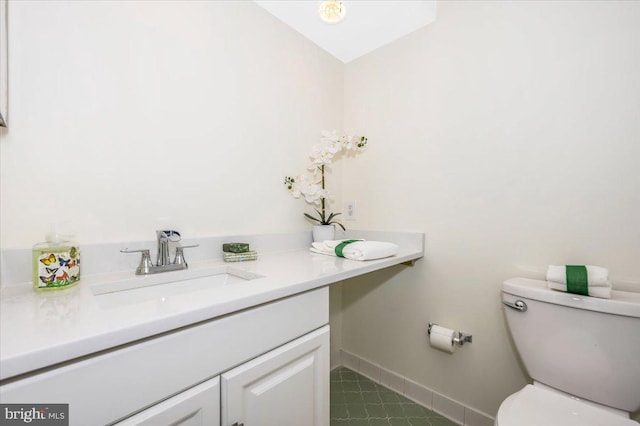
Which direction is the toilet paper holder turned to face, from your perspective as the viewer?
facing the viewer and to the left of the viewer

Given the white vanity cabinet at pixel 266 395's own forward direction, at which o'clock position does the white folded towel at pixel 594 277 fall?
The white folded towel is roughly at 11 o'clock from the white vanity cabinet.

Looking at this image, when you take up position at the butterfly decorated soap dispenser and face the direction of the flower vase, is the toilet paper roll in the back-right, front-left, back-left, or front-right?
front-right

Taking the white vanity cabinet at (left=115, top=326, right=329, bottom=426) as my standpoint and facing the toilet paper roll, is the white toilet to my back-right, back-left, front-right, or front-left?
front-right

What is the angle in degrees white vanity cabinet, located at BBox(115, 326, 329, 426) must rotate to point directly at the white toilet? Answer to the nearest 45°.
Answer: approximately 45° to its left

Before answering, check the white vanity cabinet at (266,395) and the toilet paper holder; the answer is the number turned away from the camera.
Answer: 0

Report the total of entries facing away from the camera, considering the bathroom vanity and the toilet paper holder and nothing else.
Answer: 0

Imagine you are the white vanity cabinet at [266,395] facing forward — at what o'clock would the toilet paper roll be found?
The toilet paper roll is roughly at 10 o'clock from the white vanity cabinet.

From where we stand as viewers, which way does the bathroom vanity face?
facing the viewer and to the right of the viewer
